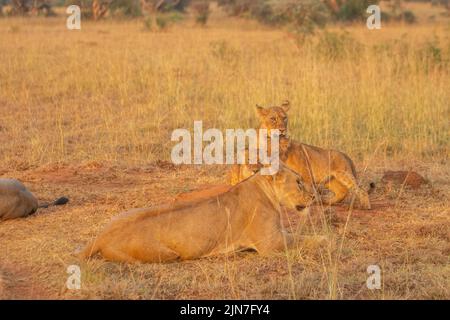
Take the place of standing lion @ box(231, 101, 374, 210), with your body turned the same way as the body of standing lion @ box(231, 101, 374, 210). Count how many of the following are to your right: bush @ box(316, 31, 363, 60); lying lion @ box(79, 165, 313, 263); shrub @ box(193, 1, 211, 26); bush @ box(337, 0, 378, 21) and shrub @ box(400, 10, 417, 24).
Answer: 4

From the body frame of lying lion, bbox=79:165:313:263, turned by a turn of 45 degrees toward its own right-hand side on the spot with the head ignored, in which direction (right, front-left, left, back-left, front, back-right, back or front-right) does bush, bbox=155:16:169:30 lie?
back-left

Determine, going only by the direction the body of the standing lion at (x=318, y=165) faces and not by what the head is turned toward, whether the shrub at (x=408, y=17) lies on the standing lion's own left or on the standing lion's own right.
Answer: on the standing lion's own right

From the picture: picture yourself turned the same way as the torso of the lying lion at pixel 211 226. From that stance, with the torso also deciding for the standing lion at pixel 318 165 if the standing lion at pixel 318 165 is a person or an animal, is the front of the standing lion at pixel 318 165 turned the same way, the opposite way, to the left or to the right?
the opposite way

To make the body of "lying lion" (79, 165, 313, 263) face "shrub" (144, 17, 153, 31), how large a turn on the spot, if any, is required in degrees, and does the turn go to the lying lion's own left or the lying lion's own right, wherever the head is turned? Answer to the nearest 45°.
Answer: approximately 90° to the lying lion's own left

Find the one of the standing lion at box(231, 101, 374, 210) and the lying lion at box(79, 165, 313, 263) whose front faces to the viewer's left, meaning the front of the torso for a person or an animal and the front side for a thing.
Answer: the standing lion at box(231, 101, 374, 210)

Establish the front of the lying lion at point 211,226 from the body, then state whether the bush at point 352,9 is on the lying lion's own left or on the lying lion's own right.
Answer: on the lying lion's own left

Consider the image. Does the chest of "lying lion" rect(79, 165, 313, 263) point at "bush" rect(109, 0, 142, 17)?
no

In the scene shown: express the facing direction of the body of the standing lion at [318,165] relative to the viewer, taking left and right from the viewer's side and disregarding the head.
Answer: facing to the left of the viewer

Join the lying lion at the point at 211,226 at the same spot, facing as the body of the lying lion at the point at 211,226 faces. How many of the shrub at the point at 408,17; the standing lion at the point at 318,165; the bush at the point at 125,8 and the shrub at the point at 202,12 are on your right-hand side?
0

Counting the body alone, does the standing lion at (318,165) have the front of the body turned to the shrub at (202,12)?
no

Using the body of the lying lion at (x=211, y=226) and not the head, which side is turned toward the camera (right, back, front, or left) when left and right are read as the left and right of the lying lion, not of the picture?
right

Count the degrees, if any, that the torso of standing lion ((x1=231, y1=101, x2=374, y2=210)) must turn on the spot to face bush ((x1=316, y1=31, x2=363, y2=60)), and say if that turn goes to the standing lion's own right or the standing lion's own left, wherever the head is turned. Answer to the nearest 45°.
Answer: approximately 90° to the standing lion's own right

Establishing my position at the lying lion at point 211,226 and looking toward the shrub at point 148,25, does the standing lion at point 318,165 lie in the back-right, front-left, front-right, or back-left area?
front-right

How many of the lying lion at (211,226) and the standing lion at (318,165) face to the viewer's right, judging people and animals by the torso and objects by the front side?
1
